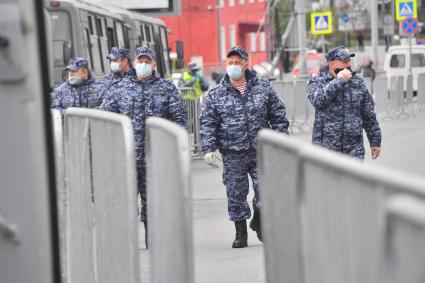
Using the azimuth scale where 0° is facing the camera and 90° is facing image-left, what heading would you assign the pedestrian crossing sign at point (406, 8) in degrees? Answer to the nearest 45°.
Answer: approximately 0°

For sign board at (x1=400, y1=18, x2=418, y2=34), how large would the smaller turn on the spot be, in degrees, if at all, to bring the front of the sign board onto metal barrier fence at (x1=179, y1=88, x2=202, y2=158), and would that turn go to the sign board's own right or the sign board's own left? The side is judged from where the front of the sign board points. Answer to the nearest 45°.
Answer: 0° — it already faces it

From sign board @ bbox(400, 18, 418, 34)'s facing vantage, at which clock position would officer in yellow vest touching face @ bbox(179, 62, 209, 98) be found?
The officer in yellow vest touching face is roughly at 2 o'clock from the sign board.

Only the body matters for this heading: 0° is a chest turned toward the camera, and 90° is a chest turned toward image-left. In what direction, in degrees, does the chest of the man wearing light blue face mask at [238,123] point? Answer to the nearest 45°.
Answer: approximately 0°

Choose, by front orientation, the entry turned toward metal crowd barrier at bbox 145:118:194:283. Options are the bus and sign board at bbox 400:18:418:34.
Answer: the sign board

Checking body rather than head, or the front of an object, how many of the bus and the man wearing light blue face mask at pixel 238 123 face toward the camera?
1

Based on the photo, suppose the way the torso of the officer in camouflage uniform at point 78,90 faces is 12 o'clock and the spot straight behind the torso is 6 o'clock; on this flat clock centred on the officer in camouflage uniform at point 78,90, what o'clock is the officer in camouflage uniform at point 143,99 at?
the officer in camouflage uniform at point 143,99 is roughly at 10 o'clock from the officer in camouflage uniform at point 78,90.

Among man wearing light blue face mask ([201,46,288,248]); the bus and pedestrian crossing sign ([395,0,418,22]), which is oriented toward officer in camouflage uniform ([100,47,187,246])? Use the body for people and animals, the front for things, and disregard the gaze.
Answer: the pedestrian crossing sign
